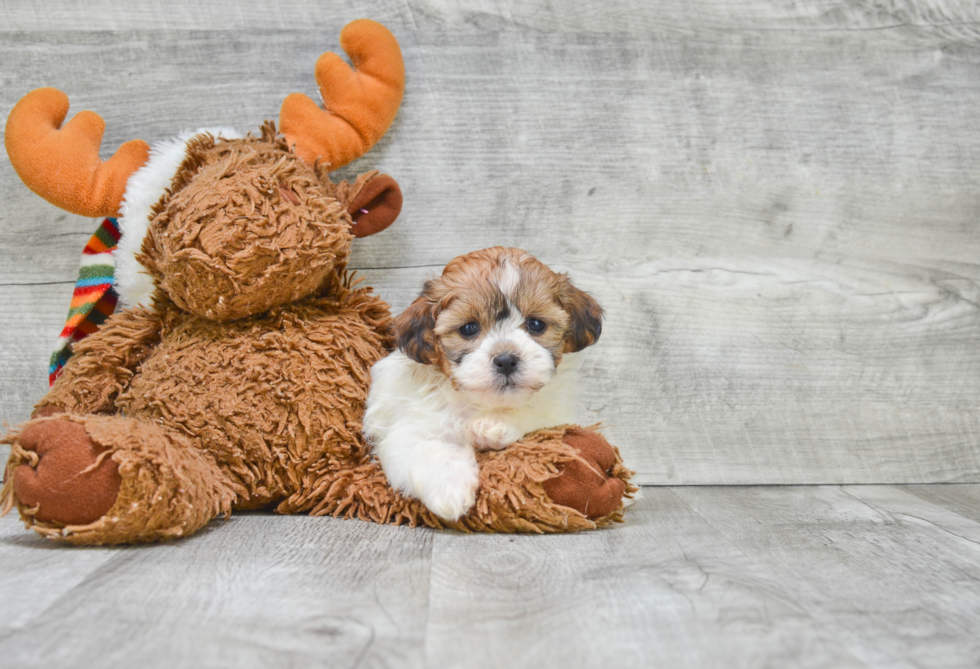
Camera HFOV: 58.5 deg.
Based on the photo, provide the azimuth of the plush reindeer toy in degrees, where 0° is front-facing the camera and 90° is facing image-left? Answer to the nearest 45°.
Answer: approximately 0°
